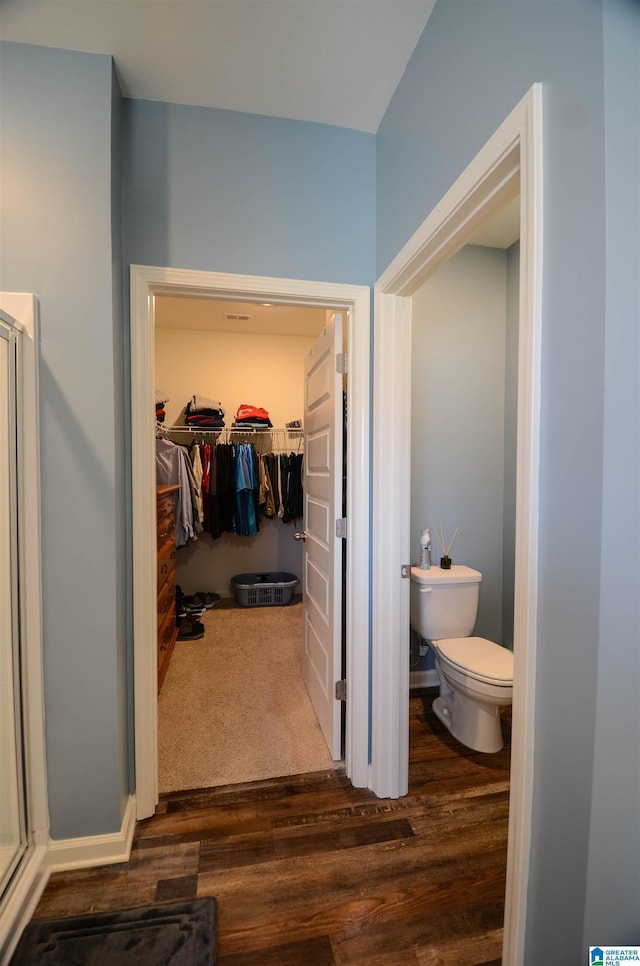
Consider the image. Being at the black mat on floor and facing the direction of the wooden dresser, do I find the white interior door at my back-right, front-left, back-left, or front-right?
front-right

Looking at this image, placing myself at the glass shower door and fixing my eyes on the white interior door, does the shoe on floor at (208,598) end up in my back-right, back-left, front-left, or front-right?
front-left

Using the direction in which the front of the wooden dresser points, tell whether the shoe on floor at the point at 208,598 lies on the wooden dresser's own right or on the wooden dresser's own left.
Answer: on the wooden dresser's own left

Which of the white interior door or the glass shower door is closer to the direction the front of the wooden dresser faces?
the white interior door

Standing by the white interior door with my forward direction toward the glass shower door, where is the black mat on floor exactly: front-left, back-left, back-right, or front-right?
front-left

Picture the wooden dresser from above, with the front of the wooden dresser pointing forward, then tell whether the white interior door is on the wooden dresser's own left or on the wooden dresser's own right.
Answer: on the wooden dresser's own right

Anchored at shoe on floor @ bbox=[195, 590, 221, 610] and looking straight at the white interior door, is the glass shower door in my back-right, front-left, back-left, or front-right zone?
front-right

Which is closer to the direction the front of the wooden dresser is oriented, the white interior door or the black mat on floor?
the white interior door

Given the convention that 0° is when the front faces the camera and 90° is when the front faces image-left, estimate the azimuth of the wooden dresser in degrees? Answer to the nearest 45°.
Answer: approximately 270°

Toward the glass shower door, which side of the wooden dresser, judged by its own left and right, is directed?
right

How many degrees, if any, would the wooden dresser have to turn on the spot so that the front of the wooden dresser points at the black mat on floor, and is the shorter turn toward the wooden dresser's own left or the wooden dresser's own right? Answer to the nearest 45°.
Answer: approximately 90° to the wooden dresser's own right
